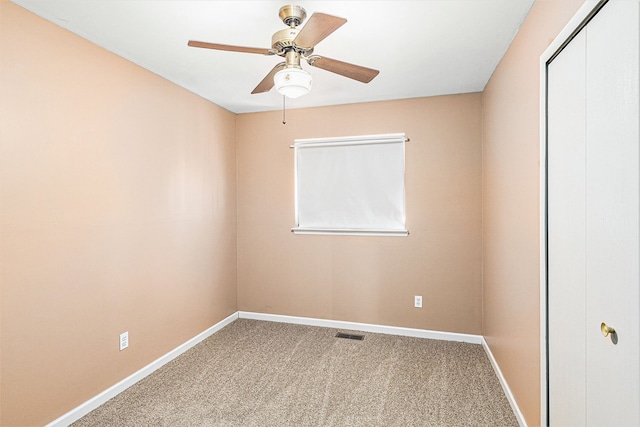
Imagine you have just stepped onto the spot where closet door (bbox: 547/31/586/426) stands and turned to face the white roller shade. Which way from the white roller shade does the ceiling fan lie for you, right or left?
left

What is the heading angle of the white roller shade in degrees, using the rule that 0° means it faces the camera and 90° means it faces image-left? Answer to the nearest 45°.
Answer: approximately 0°

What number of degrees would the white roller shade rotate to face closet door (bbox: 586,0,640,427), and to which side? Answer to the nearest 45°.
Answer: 0° — it already faces it

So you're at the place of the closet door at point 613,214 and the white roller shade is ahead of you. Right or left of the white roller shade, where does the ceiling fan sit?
left

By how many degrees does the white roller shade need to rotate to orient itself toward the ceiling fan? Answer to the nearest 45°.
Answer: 0° — it already faces it
